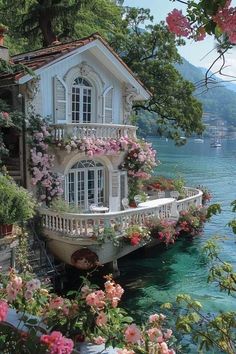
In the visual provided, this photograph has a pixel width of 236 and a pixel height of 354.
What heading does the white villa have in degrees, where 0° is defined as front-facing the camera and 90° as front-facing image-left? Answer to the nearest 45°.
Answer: approximately 315°

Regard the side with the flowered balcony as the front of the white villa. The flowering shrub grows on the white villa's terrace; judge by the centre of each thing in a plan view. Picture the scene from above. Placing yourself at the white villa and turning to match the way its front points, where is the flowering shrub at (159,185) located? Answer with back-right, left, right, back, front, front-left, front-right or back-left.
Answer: left

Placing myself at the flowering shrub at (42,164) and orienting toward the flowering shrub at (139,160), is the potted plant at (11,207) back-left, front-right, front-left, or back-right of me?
back-right

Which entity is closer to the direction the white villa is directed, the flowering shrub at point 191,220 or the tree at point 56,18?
the flowering shrub

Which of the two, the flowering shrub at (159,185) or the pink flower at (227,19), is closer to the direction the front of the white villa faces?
the pink flower

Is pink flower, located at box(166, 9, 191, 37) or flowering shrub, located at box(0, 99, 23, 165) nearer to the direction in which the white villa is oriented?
the pink flower

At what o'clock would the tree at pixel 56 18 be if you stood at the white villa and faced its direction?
The tree is roughly at 7 o'clock from the white villa.

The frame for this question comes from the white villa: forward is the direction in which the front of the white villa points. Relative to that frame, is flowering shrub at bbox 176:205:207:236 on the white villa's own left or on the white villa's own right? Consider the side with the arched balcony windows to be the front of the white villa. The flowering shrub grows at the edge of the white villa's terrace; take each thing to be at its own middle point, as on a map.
on the white villa's own left

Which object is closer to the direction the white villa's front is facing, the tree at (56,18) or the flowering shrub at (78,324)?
the flowering shrub
